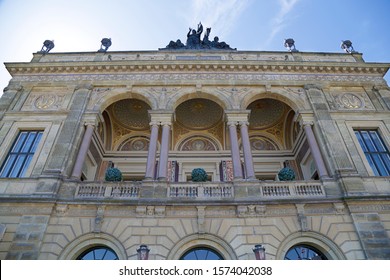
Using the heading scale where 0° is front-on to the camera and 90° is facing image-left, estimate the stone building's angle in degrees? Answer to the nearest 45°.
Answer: approximately 0°
